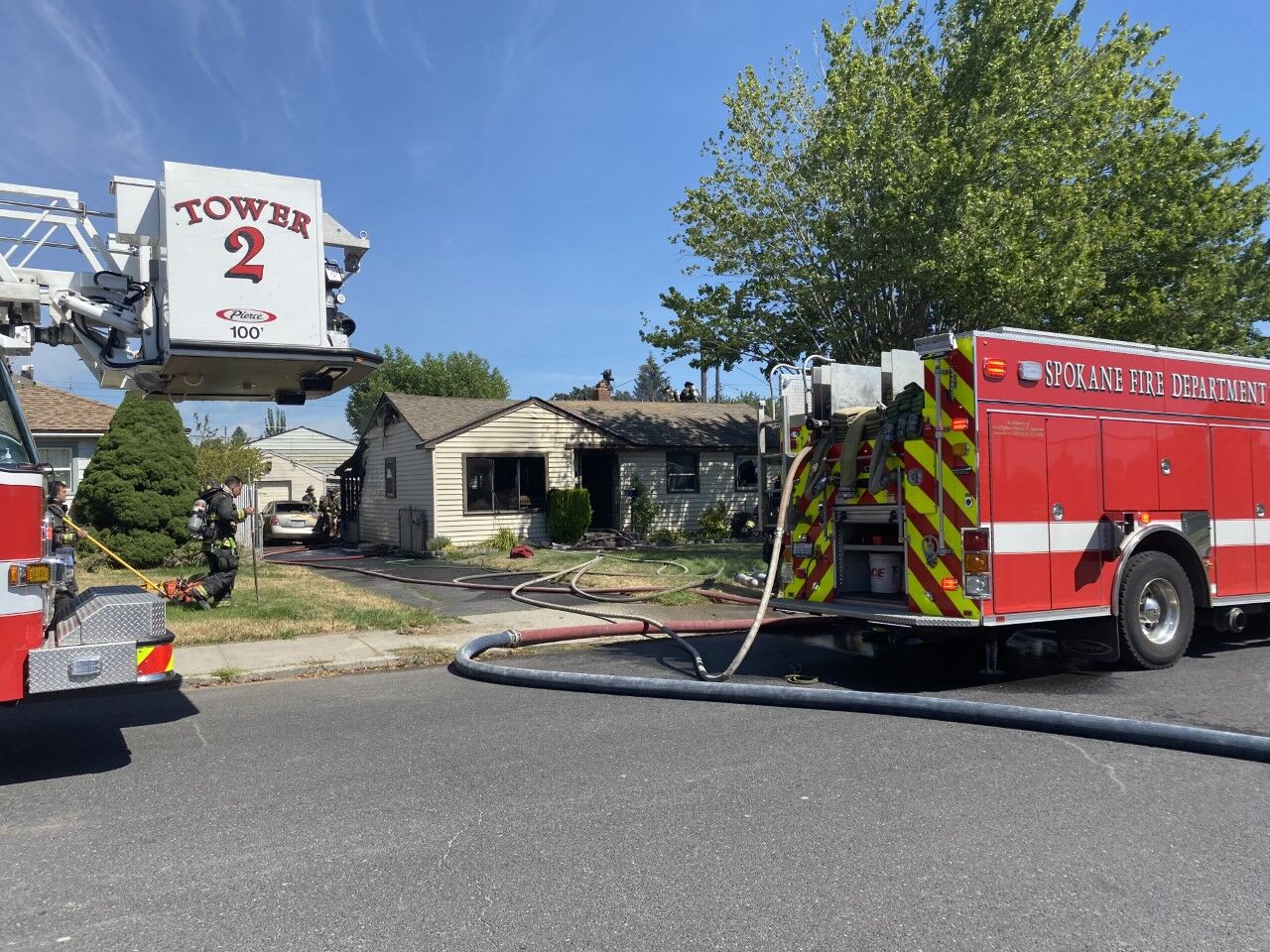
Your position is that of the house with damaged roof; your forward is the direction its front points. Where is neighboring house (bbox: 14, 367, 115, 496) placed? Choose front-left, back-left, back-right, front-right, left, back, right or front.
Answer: right

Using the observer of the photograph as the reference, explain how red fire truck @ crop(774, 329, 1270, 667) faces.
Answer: facing away from the viewer and to the right of the viewer

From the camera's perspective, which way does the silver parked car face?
away from the camera

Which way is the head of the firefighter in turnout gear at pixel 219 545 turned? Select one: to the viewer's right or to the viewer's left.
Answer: to the viewer's right

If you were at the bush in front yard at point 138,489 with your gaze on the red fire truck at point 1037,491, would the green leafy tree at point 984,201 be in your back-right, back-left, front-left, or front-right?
front-left

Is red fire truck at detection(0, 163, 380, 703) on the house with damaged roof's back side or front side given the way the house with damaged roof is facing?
on the front side

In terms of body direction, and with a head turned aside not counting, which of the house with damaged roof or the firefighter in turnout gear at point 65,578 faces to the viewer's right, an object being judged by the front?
the firefighter in turnout gear

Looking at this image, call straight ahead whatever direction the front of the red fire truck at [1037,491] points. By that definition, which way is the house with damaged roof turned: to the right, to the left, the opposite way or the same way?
to the right

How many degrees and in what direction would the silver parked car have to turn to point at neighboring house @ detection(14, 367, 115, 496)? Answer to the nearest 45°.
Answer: approximately 135° to its left

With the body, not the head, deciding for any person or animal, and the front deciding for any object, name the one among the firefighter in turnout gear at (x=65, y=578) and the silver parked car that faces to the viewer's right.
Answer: the firefighter in turnout gear

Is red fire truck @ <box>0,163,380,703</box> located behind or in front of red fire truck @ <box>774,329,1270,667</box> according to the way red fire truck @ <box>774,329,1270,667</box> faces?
behind

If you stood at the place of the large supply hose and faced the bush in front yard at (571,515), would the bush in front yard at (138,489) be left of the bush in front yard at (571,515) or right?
left

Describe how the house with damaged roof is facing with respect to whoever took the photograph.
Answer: facing the viewer

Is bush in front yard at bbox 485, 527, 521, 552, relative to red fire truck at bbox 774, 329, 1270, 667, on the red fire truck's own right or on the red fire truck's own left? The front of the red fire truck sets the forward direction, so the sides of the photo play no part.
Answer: on the red fire truck's own left
